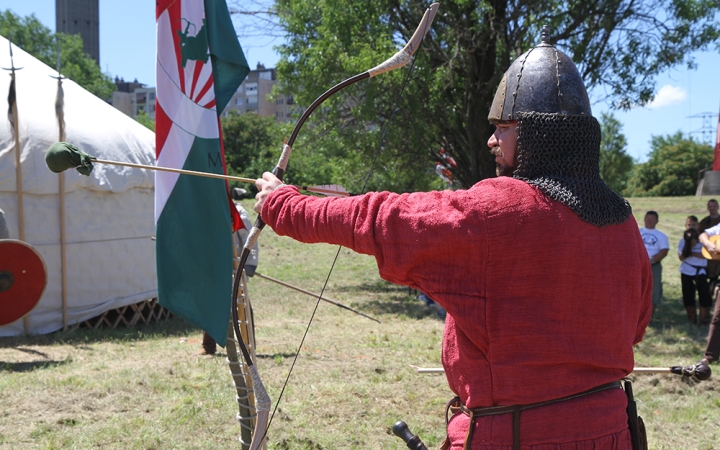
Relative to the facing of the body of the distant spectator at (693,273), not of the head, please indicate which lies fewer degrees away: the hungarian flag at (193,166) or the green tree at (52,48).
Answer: the hungarian flag

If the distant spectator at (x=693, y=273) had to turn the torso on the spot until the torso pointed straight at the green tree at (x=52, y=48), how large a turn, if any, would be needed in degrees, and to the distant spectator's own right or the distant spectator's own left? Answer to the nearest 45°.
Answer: approximately 135° to the distant spectator's own right

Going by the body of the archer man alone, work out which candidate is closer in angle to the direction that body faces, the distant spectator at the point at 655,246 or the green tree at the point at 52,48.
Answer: the green tree

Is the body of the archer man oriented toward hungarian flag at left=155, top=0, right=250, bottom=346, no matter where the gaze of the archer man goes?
yes

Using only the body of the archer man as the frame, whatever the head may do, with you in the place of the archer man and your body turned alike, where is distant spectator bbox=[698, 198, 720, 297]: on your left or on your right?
on your right

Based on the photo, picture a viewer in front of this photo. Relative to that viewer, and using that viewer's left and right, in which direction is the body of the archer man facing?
facing away from the viewer and to the left of the viewer

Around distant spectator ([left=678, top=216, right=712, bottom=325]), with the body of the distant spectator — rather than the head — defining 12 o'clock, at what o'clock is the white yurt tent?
The white yurt tent is roughly at 2 o'clock from the distant spectator.

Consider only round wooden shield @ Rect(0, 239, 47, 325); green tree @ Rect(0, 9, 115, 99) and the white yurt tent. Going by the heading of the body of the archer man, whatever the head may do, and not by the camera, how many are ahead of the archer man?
3

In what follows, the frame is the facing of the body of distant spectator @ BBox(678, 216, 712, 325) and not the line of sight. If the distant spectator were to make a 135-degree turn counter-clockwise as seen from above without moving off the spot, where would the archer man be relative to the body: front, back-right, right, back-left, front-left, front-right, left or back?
back-right

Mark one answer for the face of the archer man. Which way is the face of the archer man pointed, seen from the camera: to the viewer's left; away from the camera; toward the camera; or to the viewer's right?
to the viewer's left
